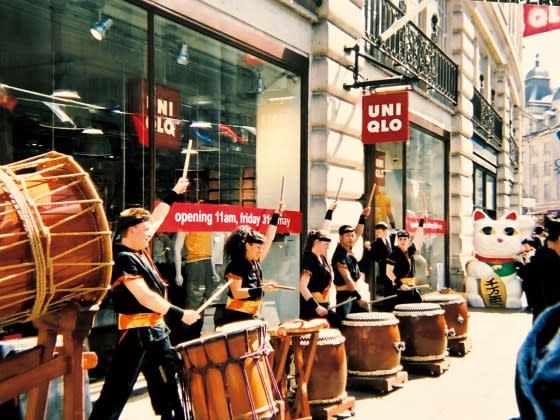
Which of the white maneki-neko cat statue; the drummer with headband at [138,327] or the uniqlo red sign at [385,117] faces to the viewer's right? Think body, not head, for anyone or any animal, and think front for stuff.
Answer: the drummer with headband

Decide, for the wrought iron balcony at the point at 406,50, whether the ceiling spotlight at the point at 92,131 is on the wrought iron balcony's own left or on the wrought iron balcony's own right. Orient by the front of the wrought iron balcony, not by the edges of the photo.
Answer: on the wrought iron balcony's own right

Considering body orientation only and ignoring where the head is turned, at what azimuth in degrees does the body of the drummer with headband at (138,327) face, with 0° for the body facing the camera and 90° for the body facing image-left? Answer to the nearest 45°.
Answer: approximately 270°

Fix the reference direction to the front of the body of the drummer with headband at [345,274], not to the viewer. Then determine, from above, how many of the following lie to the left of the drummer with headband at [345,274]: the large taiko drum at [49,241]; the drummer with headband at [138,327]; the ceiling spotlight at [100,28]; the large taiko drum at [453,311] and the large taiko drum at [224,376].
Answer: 1

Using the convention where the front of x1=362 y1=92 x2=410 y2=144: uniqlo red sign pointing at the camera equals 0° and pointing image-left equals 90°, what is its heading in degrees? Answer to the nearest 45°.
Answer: approximately 0°

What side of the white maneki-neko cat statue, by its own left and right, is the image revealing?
front

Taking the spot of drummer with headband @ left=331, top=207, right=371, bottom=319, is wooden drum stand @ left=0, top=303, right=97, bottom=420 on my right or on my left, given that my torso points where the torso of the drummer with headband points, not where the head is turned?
on my right

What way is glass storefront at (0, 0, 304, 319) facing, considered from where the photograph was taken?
facing the viewer and to the right of the viewer

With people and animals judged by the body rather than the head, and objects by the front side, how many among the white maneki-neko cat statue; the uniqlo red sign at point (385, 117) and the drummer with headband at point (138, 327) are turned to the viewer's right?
1

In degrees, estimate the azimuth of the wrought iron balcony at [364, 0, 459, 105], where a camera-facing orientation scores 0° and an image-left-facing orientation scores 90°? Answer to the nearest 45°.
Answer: approximately 315°
